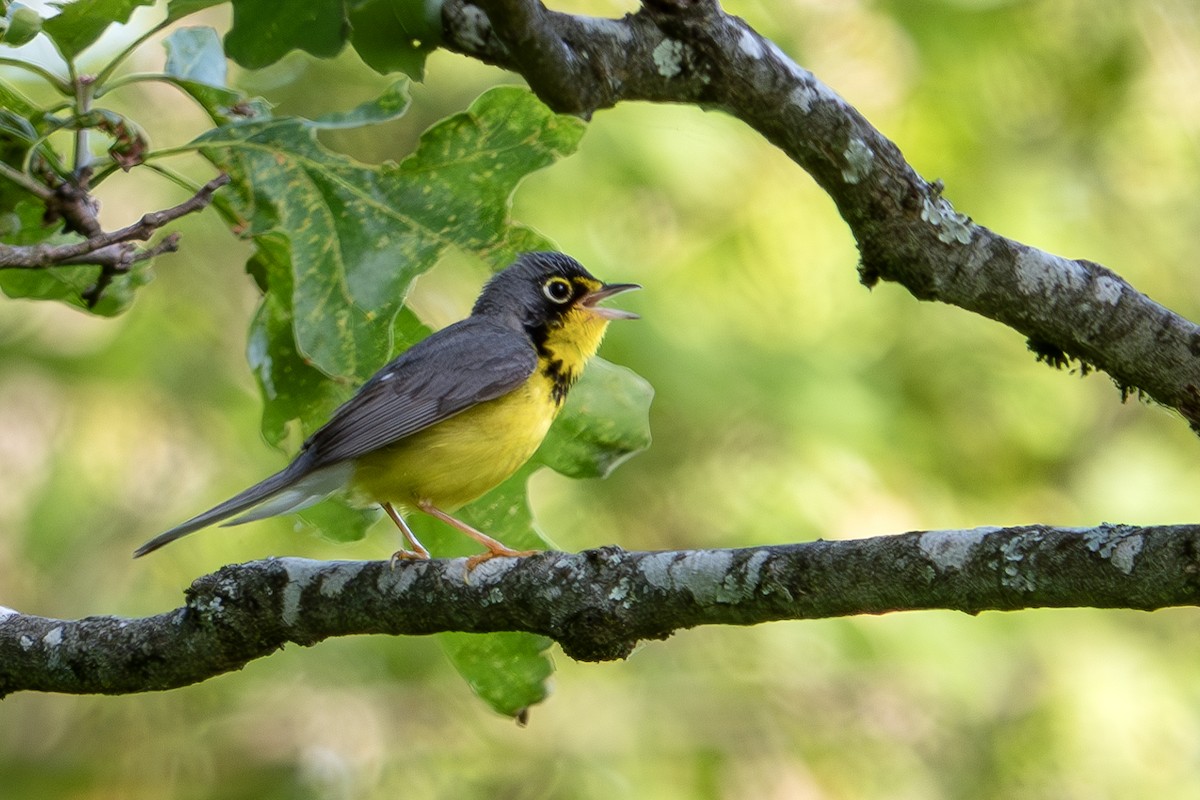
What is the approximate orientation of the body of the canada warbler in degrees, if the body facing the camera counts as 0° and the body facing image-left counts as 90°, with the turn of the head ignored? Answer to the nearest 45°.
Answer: approximately 270°

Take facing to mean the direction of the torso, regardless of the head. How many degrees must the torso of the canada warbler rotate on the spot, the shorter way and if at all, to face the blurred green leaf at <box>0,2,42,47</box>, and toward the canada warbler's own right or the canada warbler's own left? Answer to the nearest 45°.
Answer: approximately 135° to the canada warbler's own right

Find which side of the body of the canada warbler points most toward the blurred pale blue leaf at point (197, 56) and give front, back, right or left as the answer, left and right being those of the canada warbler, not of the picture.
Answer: back

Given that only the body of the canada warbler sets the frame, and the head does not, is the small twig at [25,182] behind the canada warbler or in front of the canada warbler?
behind

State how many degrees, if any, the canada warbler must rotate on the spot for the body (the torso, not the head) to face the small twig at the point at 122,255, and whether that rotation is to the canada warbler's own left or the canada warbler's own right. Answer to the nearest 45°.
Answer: approximately 135° to the canada warbler's own right
